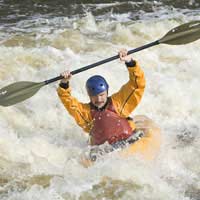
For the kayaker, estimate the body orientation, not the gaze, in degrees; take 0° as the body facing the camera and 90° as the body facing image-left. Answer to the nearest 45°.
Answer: approximately 0°
